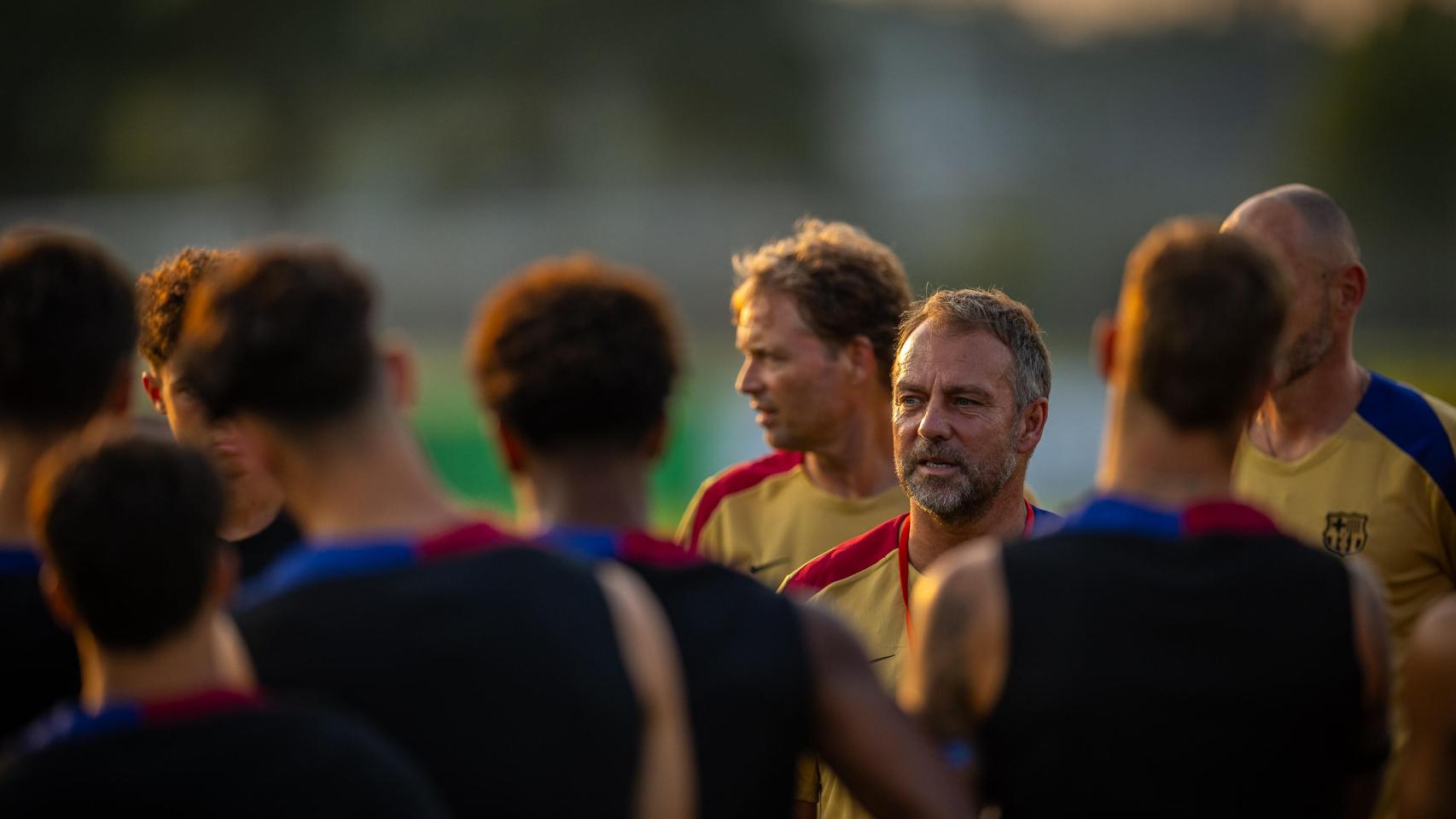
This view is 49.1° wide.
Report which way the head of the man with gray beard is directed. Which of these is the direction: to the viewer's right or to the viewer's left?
to the viewer's left

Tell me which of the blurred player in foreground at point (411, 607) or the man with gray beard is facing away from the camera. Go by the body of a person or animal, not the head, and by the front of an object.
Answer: the blurred player in foreground

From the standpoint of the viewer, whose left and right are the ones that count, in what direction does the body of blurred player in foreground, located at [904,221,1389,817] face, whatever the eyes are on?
facing away from the viewer

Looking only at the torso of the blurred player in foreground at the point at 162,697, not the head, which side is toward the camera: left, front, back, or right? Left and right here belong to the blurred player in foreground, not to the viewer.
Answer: back

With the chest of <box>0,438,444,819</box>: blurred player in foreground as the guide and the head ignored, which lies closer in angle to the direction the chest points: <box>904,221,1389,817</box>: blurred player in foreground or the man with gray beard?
the man with gray beard

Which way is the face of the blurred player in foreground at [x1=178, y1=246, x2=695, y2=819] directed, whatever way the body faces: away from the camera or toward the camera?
away from the camera

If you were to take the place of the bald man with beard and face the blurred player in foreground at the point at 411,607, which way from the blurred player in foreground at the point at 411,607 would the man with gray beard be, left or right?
right

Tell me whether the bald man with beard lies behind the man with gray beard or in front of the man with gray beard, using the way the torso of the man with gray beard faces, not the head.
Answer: behind

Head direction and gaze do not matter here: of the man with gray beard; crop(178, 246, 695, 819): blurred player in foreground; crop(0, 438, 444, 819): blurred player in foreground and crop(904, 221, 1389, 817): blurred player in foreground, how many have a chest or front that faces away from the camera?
3

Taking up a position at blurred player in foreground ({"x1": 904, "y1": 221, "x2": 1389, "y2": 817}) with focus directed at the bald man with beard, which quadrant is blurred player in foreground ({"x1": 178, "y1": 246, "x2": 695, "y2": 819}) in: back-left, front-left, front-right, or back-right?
back-left

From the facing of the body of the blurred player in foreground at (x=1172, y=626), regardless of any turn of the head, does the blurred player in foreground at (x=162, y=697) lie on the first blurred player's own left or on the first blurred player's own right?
on the first blurred player's own left

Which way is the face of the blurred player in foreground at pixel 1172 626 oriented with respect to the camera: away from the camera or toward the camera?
away from the camera

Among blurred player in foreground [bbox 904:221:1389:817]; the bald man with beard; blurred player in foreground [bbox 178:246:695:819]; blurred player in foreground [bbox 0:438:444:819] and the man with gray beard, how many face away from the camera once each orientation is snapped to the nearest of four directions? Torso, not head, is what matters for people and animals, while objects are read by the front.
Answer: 3

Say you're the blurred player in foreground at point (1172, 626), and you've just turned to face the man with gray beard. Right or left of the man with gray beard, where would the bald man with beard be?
right

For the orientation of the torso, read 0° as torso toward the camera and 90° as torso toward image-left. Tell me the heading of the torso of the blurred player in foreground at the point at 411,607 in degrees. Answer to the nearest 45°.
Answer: approximately 180°
